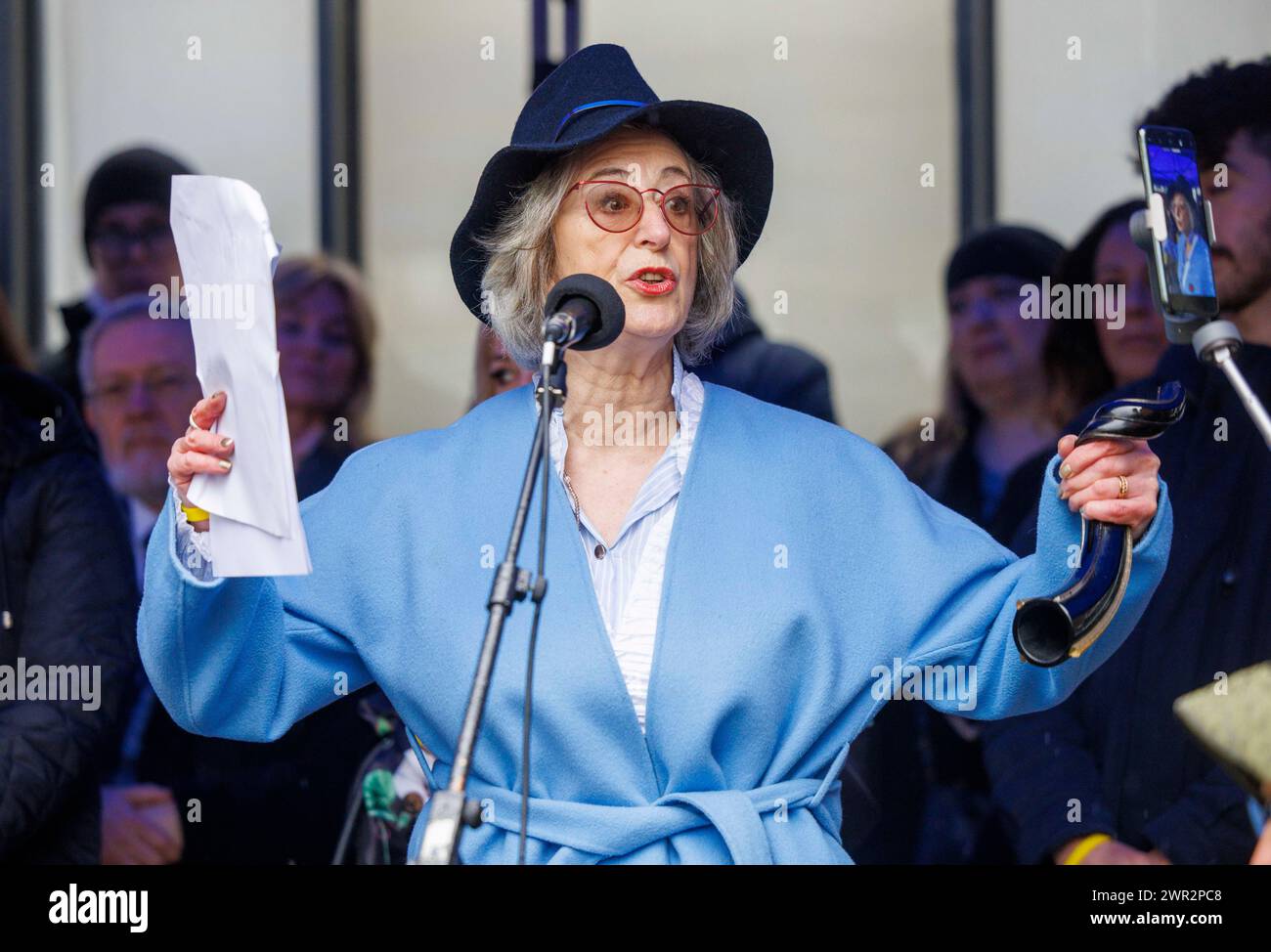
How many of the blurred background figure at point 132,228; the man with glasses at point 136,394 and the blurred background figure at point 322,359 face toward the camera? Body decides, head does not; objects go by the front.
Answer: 3

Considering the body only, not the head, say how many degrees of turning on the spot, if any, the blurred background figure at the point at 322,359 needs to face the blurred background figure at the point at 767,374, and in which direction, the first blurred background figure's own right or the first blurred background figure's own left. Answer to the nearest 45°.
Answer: approximately 45° to the first blurred background figure's own left

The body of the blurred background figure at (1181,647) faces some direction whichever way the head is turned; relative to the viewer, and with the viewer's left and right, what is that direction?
facing the viewer and to the left of the viewer

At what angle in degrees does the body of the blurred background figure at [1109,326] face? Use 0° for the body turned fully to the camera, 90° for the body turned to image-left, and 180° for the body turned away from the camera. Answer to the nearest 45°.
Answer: approximately 315°

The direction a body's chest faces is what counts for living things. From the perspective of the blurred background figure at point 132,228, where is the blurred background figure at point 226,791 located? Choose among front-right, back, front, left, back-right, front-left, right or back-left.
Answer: front

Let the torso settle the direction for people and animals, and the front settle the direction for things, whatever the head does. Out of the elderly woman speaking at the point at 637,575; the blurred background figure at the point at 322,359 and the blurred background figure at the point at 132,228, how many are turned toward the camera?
3

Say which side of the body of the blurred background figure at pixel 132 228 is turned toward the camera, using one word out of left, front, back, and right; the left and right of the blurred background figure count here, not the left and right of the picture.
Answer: front

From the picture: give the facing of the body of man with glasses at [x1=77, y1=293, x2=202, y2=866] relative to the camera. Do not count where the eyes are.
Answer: toward the camera

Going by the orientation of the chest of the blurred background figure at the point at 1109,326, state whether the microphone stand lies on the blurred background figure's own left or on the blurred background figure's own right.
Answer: on the blurred background figure's own right

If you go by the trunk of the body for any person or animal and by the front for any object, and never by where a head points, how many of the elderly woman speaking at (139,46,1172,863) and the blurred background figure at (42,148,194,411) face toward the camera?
2

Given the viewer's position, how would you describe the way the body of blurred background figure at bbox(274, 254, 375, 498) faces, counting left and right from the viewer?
facing the viewer
